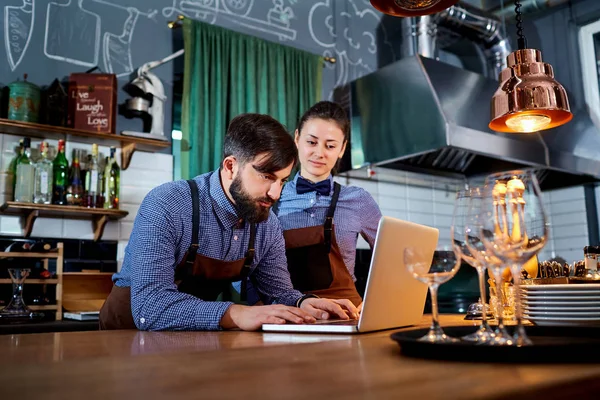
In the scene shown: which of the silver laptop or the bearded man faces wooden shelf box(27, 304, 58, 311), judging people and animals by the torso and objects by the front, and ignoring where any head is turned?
the silver laptop

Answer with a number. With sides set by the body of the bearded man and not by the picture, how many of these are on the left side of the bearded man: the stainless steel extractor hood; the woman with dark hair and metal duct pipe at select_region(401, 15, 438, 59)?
3

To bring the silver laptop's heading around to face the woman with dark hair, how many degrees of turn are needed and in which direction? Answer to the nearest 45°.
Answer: approximately 45° to its right

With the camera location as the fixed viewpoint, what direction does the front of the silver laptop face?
facing away from the viewer and to the left of the viewer

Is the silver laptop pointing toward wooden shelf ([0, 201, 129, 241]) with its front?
yes

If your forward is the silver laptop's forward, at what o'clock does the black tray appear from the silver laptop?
The black tray is roughly at 7 o'clock from the silver laptop.

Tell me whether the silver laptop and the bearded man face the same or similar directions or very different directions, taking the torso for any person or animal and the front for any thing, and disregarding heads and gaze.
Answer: very different directions

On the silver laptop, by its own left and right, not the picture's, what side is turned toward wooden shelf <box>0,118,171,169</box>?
front

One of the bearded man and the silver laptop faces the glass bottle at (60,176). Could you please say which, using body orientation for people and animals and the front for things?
the silver laptop

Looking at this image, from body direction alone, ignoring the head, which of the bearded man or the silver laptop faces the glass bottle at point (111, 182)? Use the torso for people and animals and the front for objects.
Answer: the silver laptop

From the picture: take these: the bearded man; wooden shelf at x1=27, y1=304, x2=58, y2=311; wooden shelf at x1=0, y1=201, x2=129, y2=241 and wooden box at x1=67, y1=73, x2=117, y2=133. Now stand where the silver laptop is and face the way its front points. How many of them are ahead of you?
4

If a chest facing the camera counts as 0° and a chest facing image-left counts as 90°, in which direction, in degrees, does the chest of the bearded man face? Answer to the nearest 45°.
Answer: approximately 315°

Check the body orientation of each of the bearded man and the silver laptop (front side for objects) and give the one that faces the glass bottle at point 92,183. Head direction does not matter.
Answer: the silver laptop

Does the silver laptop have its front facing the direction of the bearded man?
yes

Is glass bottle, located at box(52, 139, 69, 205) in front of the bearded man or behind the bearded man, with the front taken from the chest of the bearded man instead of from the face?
behind
